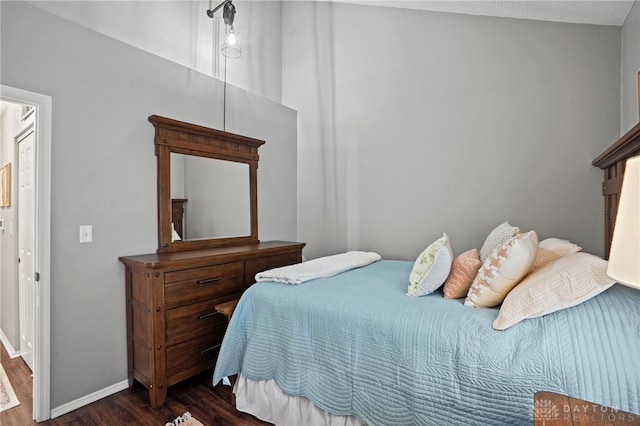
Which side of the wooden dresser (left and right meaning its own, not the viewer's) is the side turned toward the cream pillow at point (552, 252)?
front

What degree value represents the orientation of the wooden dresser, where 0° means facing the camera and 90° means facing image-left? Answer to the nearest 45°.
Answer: approximately 315°

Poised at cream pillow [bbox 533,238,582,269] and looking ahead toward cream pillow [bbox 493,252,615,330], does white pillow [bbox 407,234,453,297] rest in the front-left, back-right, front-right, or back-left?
front-right

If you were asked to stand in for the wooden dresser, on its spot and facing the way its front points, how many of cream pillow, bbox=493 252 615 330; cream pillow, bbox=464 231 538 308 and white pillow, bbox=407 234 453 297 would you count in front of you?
3

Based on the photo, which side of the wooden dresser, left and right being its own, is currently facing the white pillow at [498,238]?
front

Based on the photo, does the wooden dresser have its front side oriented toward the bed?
yes

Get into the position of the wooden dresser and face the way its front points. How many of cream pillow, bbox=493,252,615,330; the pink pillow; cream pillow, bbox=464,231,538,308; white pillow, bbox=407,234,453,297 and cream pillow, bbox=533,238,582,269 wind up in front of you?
5

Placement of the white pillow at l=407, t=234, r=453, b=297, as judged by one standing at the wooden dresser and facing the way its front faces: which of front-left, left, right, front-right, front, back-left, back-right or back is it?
front

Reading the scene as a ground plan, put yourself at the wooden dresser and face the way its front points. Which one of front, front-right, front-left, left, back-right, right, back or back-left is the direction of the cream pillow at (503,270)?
front

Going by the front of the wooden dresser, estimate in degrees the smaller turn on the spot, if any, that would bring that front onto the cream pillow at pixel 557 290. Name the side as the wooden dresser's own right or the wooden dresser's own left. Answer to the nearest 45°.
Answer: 0° — it already faces it

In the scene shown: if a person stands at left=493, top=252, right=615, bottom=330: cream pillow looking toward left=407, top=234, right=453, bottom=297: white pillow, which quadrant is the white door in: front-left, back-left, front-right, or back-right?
front-left
